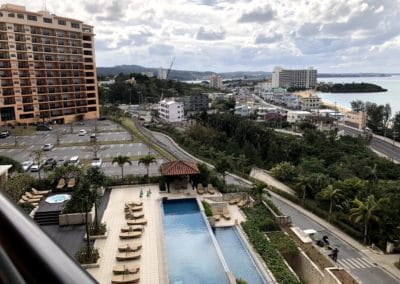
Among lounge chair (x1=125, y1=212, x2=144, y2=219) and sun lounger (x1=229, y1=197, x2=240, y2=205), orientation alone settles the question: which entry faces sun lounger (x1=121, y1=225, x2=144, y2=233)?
sun lounger (x1=229, y1=197, x2=240, y2=205)

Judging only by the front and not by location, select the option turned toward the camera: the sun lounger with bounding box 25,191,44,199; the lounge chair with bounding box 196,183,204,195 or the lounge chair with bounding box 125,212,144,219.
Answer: the lounge chair with bounding box 196,183,204,195

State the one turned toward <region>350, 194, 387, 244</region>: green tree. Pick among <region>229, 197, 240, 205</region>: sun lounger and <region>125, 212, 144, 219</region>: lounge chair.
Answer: the lounge chair

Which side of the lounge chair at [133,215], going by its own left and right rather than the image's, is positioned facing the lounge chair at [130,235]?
right

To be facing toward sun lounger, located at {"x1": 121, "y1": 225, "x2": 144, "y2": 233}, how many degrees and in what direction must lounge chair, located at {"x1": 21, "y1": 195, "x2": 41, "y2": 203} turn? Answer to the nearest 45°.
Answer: approximately 45° to its right

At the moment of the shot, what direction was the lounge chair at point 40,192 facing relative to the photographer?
facing to the right of the viewer

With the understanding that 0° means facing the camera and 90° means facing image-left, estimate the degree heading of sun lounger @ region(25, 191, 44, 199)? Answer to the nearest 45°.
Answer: approximately 270°

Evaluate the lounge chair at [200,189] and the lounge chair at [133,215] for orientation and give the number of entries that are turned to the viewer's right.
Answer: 1

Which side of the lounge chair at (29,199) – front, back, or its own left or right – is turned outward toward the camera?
right

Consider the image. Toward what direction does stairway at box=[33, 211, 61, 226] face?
toward the camera

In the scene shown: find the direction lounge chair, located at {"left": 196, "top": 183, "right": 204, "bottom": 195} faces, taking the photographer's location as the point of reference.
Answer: facing the viewer

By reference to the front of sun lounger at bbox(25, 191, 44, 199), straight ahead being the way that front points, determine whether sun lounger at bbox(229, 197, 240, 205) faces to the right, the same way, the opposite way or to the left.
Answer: the opposite way

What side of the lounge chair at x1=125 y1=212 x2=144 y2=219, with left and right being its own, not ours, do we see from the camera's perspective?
right

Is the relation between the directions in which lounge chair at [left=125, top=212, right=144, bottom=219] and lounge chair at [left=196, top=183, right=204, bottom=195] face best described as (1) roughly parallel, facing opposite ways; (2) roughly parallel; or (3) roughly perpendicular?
roughly perpendicular

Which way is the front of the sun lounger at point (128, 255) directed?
to the viewer's right

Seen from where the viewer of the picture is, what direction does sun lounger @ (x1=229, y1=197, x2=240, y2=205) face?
facing the viewer and to the left of the viewer

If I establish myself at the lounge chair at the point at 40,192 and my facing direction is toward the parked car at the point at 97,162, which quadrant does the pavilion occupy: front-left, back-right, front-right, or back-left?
front-right

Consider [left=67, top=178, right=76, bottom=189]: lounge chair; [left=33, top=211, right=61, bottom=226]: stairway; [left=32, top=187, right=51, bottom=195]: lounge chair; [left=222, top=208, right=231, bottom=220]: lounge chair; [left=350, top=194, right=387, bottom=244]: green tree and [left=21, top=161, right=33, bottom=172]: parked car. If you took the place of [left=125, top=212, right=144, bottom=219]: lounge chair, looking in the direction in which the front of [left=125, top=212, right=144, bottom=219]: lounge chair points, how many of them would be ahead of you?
2

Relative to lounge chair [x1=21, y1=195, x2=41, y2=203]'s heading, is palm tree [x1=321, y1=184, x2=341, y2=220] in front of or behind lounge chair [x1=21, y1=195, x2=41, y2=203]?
in front

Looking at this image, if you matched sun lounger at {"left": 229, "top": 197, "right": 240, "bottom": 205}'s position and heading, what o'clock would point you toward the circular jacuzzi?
The circular jacuzzi is roughly at 1 o'clock from the sun lounger.

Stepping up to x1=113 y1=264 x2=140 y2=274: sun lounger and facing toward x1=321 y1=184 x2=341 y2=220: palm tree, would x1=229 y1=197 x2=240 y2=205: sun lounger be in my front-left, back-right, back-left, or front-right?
front-left
